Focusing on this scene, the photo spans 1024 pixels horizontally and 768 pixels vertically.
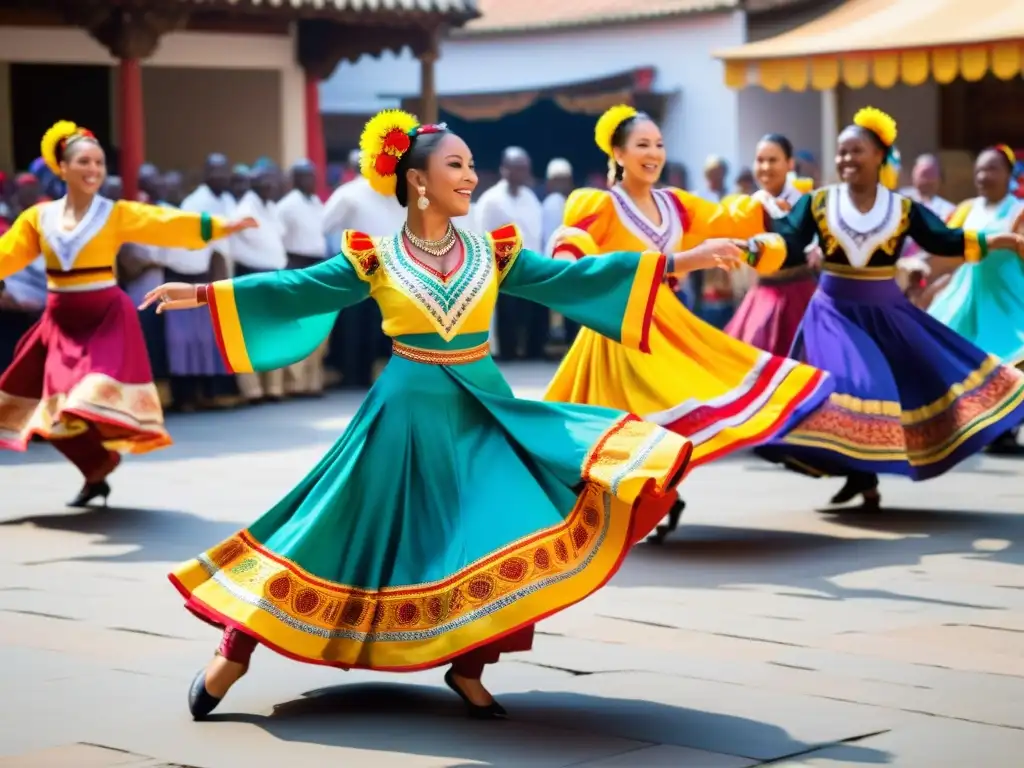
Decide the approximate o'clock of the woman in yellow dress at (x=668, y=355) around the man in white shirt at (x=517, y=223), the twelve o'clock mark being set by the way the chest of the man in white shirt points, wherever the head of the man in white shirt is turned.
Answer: The woman in yellow dress is roughly at 12 o'clock from the man in white shirt.

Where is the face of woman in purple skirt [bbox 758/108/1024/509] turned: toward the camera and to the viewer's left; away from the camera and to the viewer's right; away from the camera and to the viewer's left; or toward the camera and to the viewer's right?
toward the camera and to the viewer's left

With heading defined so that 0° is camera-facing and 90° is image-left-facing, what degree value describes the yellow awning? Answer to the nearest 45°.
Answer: approximately 45°

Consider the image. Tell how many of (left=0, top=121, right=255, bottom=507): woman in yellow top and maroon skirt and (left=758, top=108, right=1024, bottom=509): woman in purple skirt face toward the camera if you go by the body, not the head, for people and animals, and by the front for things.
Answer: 2

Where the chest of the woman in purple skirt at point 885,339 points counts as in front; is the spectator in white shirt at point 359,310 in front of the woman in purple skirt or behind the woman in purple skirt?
behind

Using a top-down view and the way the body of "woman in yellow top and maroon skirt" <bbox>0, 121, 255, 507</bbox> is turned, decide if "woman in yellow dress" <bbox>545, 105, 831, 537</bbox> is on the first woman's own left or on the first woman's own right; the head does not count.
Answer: on the first woman's own left

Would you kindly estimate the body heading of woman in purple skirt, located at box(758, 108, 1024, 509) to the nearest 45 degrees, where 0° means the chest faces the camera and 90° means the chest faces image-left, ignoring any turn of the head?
approximately 0°

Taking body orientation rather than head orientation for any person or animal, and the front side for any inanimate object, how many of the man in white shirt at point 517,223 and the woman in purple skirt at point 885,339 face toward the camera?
2

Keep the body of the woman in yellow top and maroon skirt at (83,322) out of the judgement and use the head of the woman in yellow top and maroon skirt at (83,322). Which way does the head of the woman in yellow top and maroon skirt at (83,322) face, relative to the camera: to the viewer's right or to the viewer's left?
to the viewer's right

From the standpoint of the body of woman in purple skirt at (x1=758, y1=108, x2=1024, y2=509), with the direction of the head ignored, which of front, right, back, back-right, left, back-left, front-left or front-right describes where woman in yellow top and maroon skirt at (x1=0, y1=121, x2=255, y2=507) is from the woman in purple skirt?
right

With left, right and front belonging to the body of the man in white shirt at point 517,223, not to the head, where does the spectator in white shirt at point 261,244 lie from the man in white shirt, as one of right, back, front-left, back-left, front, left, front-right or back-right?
front-right

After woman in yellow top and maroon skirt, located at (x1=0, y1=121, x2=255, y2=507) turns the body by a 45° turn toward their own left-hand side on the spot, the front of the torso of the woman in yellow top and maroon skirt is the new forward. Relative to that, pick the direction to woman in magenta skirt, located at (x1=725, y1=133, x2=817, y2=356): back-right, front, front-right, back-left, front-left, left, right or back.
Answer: front-left
